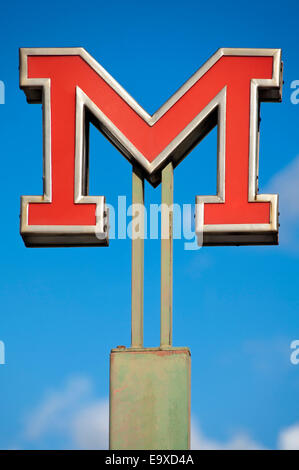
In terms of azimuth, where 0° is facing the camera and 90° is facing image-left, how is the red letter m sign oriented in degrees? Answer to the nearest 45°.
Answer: approximately 0°
